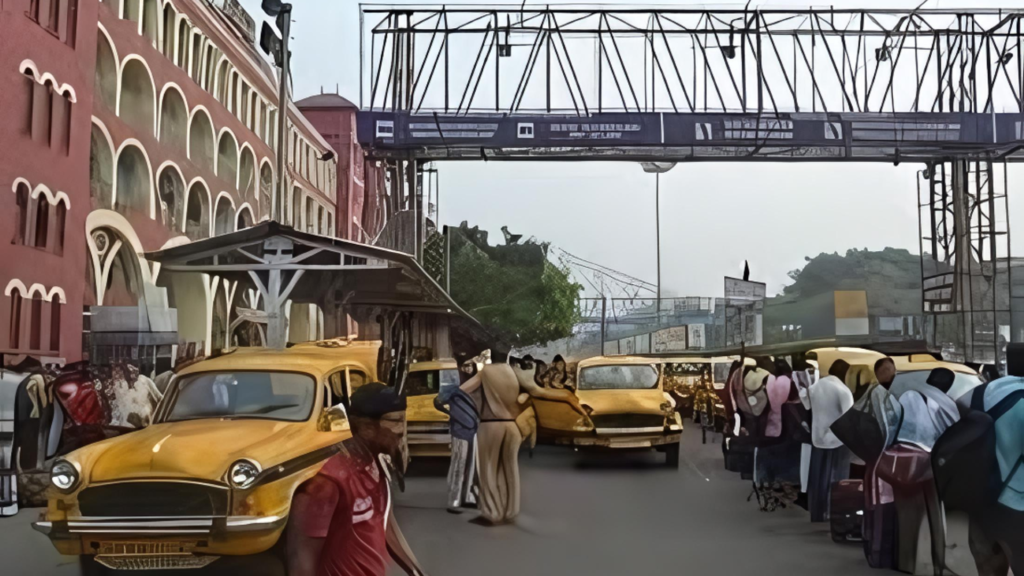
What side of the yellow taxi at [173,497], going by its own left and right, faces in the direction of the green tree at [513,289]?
back

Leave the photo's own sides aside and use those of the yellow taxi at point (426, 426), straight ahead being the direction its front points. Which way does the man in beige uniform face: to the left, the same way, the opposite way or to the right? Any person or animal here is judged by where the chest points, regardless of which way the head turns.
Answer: the opposite way

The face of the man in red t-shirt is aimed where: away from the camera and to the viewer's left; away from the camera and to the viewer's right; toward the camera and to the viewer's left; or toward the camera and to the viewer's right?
toward the camera and to the viewer's right

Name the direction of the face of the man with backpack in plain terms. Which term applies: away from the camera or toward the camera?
away from the camera

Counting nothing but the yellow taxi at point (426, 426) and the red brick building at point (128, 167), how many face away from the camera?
0

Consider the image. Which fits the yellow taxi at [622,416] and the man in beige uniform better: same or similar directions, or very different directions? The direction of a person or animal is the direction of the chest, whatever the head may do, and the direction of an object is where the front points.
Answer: very different directions

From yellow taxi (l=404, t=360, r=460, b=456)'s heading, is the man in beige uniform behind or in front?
in front

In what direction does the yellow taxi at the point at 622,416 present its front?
toward the camera

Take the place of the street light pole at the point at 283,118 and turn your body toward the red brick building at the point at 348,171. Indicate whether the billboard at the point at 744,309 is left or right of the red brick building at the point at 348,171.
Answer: right

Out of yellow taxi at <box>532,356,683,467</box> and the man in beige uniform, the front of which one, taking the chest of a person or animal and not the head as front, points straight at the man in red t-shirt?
the yellow taxi

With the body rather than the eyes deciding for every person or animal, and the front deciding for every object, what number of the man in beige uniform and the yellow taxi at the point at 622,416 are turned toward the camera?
1

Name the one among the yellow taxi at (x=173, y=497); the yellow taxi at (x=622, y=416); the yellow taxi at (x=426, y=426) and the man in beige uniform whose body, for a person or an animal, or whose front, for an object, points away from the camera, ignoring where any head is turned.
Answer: the man in beige uniform

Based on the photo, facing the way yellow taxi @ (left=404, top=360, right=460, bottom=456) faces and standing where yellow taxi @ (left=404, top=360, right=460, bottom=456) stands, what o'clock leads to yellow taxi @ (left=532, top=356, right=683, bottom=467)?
yellow taxi @ (left=532, top=356, right=683, bottom=467) is roughly at 8 o'clock from yellow taxi @ (left=404, top=360, right=460, bottom=456).
